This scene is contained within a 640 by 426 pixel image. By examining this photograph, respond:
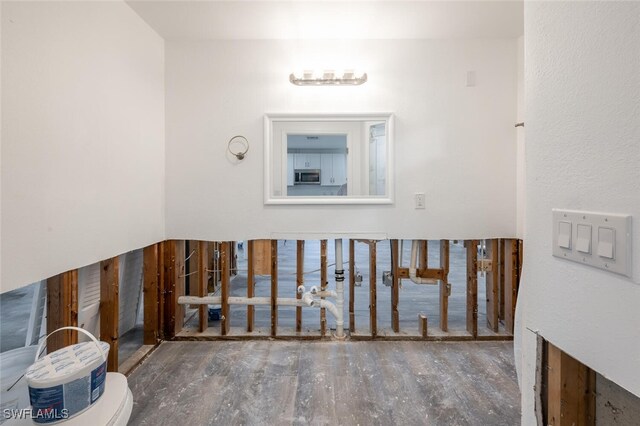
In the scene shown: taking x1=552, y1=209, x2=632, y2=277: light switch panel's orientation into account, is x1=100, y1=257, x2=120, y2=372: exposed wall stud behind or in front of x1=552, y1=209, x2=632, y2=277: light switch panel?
in front

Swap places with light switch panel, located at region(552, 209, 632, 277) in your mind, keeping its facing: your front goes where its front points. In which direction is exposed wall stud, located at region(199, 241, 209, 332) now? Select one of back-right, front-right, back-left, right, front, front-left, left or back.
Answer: front-right

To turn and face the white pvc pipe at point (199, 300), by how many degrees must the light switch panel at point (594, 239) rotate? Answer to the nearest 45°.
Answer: approximately 45° to its right

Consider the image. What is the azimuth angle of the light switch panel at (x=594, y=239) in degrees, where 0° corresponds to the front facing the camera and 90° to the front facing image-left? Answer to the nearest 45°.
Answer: approximately 45°

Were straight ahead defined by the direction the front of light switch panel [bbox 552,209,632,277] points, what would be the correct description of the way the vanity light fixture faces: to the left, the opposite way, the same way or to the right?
to the left

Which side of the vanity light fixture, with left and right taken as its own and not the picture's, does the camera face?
front

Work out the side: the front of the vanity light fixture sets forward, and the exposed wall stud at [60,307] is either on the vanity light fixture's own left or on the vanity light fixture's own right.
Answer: on the vanity light fixture's own right

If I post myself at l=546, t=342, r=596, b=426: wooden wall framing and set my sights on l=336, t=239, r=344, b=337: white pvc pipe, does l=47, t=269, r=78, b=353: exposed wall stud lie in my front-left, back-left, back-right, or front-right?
front-left

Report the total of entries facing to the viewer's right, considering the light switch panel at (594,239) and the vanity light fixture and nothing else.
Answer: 0

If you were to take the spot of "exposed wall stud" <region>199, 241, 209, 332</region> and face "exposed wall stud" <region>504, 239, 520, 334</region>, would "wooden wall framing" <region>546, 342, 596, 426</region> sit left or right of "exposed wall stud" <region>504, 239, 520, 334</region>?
right
